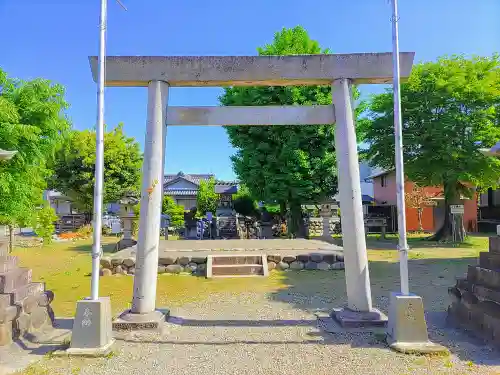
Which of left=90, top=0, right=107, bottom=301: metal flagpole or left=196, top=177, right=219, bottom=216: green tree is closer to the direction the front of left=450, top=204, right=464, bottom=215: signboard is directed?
the metal flagpole

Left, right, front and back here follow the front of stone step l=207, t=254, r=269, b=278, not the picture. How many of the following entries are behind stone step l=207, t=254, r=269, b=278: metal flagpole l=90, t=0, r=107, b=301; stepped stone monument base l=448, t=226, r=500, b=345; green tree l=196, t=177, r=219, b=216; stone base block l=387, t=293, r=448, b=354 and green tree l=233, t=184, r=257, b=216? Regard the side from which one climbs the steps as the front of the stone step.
2

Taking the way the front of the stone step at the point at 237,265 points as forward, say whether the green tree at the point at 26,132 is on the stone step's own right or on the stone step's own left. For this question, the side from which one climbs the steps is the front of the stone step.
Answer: on the stone step's own right

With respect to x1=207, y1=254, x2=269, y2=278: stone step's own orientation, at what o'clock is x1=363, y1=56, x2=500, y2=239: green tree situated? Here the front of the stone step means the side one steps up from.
The green tree is roughly at 8 o'clock from the stone step.

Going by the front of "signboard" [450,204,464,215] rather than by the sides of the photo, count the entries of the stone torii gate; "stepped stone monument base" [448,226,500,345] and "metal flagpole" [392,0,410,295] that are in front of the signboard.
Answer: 3

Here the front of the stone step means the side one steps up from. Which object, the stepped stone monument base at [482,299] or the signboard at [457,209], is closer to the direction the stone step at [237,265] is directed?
the stepped stone monument base

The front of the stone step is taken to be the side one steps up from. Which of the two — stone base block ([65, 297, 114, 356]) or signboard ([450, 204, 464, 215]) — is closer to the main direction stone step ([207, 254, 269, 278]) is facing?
the stone base block

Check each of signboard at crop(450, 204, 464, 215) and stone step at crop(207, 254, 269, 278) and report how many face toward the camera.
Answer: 2

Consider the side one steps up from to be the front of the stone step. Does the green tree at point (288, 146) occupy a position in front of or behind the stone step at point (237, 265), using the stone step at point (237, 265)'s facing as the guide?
behind

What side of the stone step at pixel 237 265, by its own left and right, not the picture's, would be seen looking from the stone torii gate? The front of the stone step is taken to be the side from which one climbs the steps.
front

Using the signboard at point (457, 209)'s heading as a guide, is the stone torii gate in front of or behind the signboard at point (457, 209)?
in front

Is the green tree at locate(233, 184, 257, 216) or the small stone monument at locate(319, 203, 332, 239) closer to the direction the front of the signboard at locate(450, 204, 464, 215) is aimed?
the small stone monument

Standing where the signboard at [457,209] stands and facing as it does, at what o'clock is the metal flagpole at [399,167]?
The metal flagpole is roughly at 12 o'clock from the signboard.

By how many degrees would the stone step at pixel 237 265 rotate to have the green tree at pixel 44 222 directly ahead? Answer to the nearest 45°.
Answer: approximately 135° to its right

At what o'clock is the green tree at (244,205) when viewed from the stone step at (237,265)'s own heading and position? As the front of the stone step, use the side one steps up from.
The green tree is roughly at 6 o'clock from the stone step.

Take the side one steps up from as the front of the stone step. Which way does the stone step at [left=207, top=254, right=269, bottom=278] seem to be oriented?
toward the camera

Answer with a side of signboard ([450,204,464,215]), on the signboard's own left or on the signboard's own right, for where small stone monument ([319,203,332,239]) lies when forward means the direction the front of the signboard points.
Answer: on the signboard's own right
